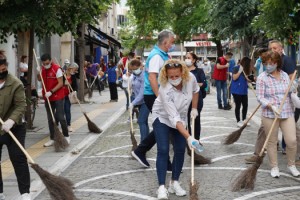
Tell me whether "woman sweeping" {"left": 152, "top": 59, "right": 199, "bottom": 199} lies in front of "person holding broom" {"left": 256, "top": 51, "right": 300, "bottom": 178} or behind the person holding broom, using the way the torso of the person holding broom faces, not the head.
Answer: in front

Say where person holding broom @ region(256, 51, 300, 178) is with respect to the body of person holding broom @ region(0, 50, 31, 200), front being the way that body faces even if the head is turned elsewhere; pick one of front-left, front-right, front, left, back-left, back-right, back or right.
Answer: left

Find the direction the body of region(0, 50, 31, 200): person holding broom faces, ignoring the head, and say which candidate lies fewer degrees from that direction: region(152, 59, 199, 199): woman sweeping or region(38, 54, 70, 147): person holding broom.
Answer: the woman sweeping

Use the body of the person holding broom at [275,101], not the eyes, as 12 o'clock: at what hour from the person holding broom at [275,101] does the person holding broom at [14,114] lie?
the person holding broom at [14,114] is roughly at 2 o'clock from the person holding broom at [275,101].
